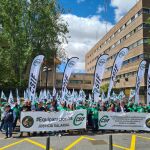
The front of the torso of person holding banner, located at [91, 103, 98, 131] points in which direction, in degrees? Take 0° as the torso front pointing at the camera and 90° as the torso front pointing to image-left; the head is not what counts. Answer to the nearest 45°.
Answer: approximately 0°

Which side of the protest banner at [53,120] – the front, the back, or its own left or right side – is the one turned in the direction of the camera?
front

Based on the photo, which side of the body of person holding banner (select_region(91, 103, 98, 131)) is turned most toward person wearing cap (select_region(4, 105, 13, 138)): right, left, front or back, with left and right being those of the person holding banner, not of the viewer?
right

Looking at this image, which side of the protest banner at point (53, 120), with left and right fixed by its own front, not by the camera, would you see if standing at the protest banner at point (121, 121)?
left

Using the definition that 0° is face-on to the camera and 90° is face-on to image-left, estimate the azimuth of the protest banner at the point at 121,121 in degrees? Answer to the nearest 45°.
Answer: approximately 0°

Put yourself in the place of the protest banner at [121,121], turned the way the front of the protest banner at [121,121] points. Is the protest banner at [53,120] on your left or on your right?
on your right

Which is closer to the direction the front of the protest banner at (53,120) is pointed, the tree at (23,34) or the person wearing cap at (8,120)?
the person wearing cap
